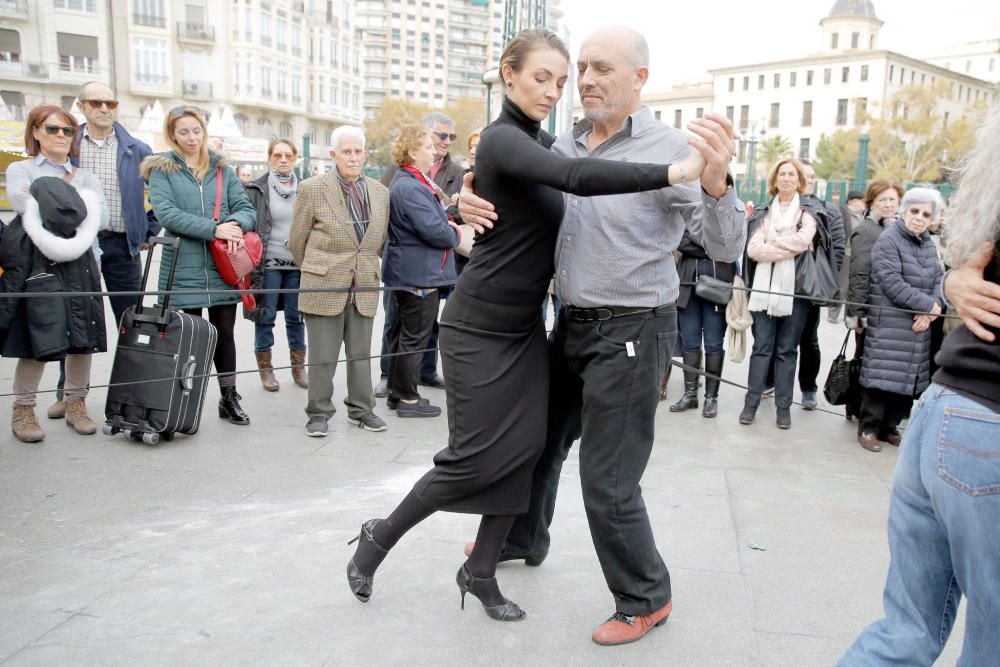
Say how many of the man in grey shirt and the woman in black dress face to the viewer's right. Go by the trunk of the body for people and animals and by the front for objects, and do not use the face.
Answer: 1

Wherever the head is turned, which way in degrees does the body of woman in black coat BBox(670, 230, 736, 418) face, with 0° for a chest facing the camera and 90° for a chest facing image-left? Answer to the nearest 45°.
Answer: approximately 0°

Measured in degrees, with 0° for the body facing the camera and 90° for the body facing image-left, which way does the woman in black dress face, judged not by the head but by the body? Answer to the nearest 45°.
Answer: approximately 270°

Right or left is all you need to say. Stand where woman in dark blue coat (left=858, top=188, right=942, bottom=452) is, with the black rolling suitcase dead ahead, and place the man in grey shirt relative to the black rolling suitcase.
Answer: left

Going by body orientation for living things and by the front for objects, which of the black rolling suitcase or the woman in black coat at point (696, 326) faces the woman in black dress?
the woman in black coat

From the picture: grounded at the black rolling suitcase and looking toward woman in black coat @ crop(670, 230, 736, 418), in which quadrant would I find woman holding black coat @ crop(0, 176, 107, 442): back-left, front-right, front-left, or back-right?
back-left
